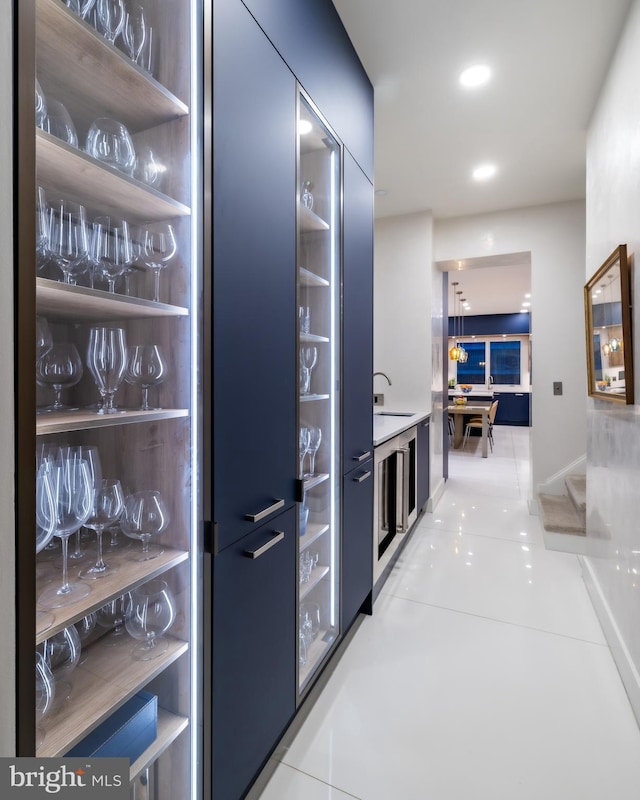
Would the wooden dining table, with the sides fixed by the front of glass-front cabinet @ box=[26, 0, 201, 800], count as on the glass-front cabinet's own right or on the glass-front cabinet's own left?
on the glass-front cabinet's own left

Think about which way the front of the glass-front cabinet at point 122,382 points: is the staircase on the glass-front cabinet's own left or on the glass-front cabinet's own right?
on the glass-front cabinet's own left

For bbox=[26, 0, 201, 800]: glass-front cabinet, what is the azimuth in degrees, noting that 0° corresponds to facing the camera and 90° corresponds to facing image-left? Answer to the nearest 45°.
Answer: approximately 315°

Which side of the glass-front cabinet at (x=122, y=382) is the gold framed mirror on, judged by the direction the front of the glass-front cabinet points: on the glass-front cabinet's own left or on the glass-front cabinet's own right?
on the glass-front cabinet's own left

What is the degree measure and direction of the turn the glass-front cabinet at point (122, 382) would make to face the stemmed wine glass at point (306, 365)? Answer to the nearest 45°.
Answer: approximately 90° to its left
